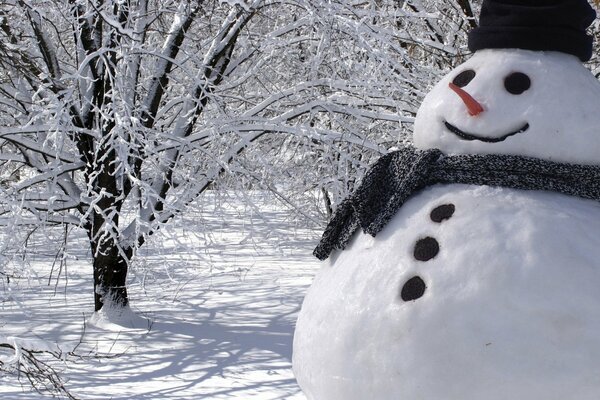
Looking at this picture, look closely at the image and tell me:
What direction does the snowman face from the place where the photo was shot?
facing the viewer and to the left of the viewer

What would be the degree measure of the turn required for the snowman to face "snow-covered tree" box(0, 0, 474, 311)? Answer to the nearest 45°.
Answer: approximately 90° to its right
